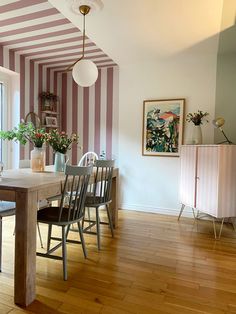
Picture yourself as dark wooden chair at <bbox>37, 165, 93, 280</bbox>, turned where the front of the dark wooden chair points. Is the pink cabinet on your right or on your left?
on your right

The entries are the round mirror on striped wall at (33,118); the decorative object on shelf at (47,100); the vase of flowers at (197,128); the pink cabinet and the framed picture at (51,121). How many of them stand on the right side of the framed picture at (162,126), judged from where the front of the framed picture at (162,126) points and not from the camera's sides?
3

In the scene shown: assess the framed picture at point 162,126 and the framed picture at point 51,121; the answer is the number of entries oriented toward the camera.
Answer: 2

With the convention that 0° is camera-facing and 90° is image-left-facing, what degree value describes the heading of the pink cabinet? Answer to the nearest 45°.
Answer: approximately 45°

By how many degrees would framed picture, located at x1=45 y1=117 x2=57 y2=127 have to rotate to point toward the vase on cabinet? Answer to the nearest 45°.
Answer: approximately 45° to its left

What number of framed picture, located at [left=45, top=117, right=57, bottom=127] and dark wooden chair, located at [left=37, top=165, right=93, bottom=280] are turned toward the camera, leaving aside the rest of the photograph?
1

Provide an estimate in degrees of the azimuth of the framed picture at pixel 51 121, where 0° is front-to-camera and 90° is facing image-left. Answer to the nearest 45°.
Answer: approximately 0°

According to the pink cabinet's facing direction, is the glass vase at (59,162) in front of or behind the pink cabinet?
in front

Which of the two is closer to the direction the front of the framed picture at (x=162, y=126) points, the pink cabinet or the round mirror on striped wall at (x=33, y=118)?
the pink cabinet

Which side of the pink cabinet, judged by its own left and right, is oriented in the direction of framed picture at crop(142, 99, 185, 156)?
right

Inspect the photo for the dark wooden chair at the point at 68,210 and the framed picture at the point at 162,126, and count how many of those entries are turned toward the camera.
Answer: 1

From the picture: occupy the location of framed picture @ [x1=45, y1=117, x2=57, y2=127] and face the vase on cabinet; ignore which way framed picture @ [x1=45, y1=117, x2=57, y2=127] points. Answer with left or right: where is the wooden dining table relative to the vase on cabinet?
right

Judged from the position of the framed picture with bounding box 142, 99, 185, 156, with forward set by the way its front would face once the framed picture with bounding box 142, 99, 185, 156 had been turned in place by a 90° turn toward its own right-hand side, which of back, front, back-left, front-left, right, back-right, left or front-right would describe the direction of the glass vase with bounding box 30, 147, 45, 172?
front-left

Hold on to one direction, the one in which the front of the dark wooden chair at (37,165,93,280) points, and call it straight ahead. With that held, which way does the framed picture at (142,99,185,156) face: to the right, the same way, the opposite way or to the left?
to the left

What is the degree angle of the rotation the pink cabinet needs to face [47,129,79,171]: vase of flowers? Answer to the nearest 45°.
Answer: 0° — it already faces it

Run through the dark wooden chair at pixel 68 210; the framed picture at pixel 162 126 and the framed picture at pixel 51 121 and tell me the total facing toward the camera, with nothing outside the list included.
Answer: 2
